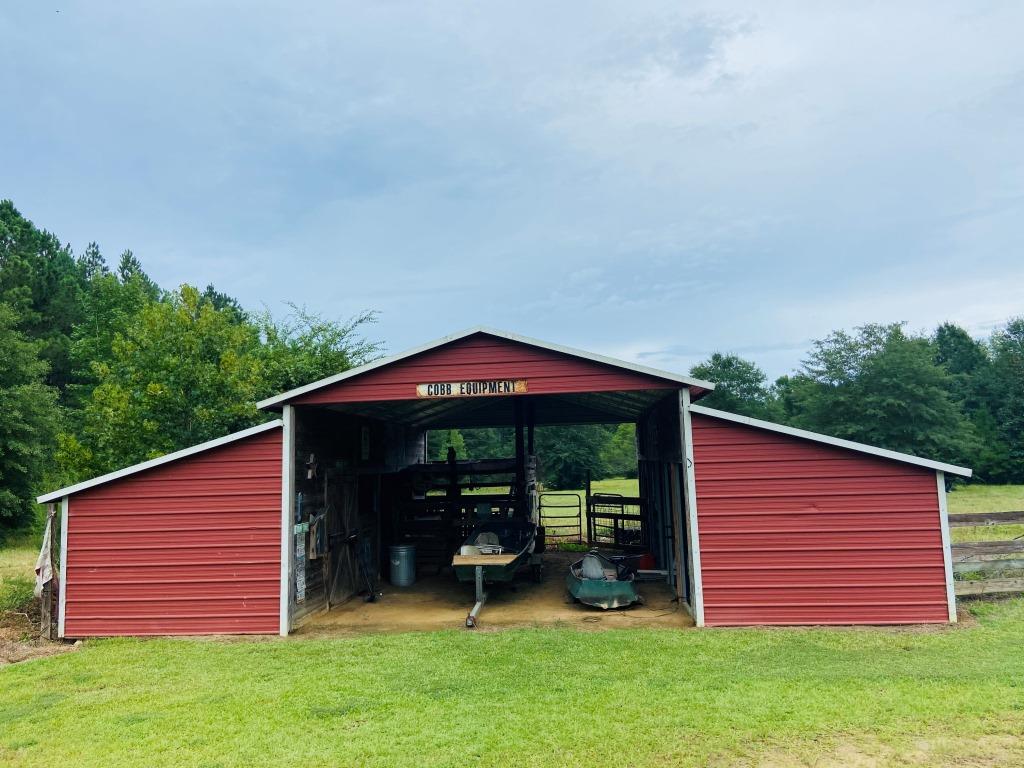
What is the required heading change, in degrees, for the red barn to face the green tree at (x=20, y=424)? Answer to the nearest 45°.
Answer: approximately 135° to its right

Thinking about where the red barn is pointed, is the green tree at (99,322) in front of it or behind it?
behind

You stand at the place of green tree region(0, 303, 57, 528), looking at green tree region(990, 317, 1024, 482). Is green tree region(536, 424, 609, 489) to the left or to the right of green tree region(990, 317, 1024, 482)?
left

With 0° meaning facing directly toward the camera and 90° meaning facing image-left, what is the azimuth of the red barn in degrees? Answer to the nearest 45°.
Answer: approximately 0°

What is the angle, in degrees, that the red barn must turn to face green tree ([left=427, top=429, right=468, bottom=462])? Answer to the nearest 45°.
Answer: approximately 180°

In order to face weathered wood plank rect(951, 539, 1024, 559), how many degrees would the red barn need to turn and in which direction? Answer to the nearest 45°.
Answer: approximately 90° to its left

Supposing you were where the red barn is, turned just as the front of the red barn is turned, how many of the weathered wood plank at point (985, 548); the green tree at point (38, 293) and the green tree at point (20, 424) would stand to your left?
1

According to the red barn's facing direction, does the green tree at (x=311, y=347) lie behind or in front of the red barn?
behind
